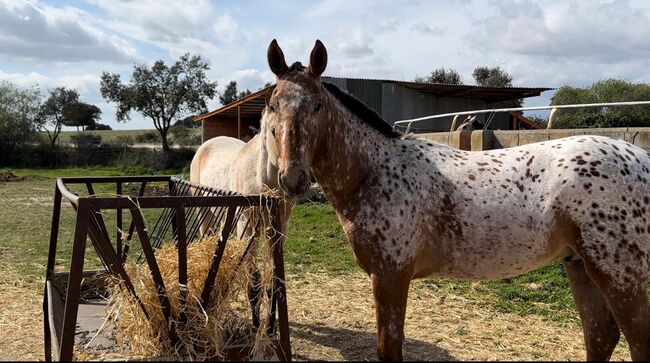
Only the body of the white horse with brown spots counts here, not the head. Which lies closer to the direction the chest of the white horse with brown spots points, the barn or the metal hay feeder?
the metal hay feeder

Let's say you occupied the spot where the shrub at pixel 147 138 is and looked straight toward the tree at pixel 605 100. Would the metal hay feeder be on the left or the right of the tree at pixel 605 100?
right

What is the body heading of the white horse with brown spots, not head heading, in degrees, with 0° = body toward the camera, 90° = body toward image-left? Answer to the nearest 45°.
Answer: approximately 90°

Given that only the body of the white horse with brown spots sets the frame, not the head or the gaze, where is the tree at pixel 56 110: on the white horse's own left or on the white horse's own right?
on the white horse's own right

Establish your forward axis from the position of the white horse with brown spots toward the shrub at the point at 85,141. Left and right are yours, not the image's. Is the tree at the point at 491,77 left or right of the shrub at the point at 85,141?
right

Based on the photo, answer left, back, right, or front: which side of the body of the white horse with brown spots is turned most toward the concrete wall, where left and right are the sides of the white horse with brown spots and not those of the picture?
right

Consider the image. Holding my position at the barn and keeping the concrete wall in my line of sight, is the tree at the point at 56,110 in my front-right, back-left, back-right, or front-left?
back-right

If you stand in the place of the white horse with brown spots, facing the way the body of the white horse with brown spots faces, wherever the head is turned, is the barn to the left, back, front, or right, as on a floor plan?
right

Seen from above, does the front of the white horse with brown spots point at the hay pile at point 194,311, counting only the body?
yes

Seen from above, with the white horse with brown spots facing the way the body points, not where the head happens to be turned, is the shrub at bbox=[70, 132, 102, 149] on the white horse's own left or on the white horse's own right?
on the white horse's own right

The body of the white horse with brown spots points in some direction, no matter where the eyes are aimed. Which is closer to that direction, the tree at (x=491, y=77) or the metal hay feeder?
the metal hay feeder

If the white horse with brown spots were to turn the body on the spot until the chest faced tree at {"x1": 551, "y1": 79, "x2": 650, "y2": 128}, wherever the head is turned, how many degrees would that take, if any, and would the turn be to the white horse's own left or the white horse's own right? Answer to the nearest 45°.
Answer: approximately 90° to the white horse's own right
